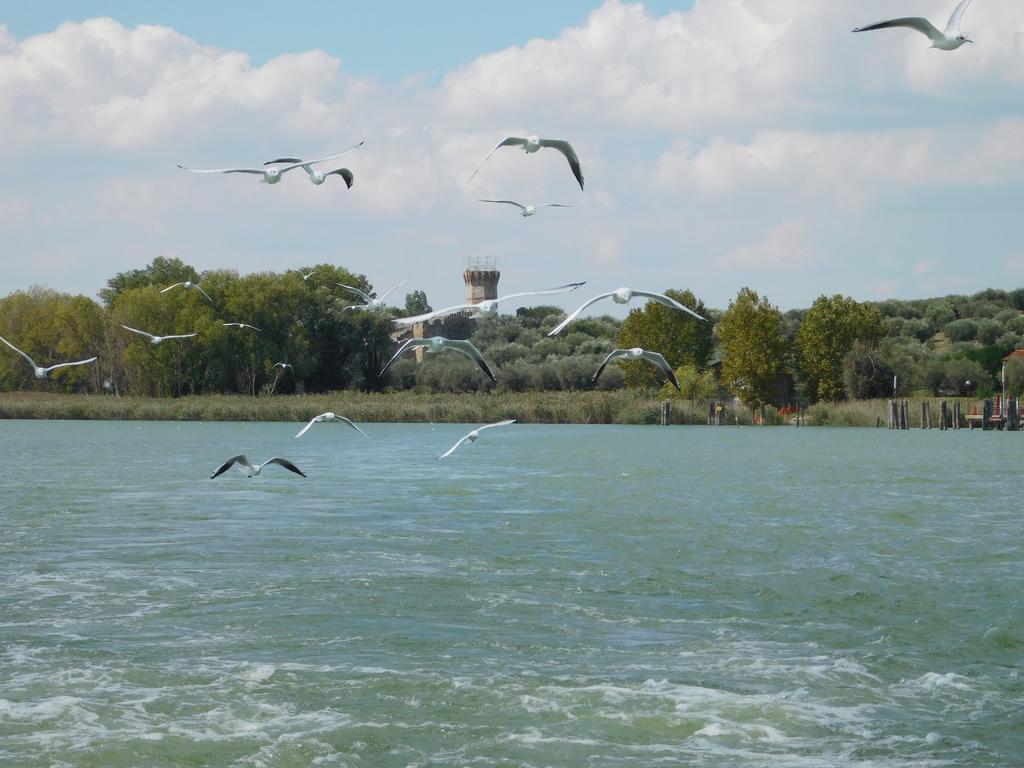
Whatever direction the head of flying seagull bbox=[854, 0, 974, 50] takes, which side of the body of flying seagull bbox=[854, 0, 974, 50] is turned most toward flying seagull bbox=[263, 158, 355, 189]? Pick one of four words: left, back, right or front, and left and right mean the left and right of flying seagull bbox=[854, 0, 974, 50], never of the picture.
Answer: back

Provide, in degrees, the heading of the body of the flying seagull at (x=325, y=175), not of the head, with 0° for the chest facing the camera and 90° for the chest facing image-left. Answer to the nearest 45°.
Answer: approximately 0°

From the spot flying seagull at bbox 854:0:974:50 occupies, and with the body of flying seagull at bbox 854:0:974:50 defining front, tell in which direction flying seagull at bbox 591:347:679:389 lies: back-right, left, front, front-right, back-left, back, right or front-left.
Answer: back

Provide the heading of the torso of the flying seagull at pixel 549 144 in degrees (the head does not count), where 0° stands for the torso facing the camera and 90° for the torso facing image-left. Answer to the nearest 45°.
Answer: approximately 0°

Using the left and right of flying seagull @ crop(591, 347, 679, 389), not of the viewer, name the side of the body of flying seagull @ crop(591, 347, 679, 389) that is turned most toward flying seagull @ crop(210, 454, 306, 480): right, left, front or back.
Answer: right

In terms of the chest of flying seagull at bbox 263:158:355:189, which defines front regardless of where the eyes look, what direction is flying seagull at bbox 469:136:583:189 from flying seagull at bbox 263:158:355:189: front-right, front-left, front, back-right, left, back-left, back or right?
front-left
